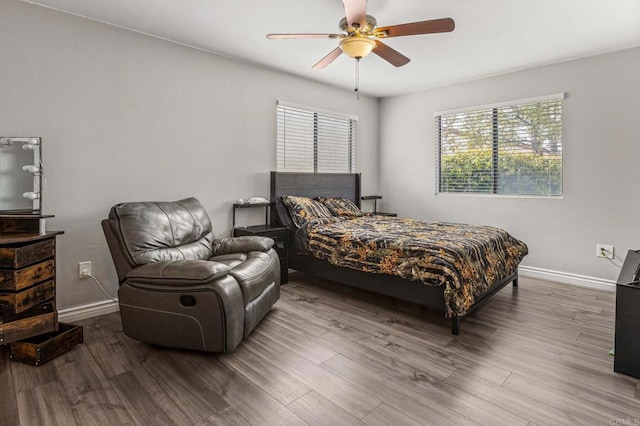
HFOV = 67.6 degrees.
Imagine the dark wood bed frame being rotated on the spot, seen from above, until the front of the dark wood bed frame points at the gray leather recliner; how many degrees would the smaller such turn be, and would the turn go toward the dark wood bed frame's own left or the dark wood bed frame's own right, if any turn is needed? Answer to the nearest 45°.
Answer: approximately 90° to the dark wood bed frame's own right

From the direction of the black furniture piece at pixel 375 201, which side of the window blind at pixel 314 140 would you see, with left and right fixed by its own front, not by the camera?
left

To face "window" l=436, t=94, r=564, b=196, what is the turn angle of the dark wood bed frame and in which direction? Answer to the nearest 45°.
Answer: approximately 90° to its left

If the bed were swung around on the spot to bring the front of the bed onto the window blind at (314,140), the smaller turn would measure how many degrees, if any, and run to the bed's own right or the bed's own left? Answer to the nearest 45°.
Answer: approximately 180°

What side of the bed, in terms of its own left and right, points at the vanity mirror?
right

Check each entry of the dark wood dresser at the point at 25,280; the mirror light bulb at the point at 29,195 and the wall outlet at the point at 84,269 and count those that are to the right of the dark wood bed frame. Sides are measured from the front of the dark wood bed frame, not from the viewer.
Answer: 3

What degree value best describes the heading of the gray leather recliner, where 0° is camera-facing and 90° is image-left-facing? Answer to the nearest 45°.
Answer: approximately 315°
